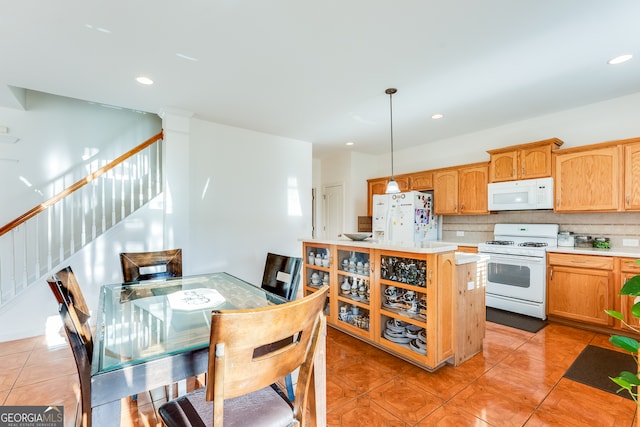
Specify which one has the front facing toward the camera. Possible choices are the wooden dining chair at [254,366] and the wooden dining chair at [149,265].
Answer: the wooden dining chair at [149,265]

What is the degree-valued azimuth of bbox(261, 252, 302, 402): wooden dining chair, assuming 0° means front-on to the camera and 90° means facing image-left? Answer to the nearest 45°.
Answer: approximately 45°

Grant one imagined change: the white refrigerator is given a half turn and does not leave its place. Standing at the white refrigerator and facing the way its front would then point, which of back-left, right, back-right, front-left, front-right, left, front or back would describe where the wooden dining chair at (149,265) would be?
back

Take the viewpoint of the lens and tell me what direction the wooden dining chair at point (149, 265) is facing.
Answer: facing the viewer

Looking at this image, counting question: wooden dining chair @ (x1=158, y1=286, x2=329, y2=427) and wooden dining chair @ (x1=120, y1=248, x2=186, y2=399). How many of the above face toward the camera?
1

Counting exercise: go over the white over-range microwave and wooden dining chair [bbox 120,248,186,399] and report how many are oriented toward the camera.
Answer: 2

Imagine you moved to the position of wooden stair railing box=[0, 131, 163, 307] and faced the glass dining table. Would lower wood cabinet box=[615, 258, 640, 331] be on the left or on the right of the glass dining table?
left

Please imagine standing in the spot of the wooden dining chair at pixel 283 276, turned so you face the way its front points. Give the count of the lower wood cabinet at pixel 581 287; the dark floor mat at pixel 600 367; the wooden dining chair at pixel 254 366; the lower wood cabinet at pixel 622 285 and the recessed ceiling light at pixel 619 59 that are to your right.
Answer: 0

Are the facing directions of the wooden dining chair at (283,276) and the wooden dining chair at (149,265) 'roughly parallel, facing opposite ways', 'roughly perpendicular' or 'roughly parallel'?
roughly perpendicular

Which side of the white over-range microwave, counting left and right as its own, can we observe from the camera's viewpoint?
front

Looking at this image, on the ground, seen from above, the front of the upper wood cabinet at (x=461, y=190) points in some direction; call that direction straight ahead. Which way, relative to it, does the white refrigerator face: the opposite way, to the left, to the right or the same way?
the same way

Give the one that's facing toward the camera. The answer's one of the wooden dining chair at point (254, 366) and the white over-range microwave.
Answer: the white over-range microwave

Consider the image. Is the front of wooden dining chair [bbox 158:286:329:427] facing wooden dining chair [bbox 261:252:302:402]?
no

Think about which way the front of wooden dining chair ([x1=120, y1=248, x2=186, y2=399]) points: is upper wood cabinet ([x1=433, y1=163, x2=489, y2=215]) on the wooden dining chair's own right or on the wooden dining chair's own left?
on the wooden dining chair's own left

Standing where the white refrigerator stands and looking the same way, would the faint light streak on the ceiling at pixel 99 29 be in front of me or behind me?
in front

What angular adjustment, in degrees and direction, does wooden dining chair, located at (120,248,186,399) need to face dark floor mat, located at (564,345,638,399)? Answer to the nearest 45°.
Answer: approximately 45° to its left

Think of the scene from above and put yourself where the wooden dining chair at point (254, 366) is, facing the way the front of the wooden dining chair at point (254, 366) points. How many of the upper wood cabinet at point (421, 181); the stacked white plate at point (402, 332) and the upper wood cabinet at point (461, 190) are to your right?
3

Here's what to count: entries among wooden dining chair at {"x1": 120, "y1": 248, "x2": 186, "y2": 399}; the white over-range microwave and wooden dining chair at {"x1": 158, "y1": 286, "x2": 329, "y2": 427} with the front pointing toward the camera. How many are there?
2
